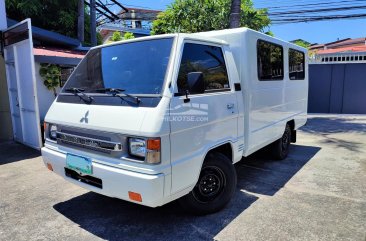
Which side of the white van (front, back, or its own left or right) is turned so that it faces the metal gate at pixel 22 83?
right

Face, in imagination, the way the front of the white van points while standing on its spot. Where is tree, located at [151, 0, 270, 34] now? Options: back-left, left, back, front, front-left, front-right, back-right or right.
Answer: back-right

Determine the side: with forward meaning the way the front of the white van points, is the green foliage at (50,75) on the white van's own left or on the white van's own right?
on the white van's own right

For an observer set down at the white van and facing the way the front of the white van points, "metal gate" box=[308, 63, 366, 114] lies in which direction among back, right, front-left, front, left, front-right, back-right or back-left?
back

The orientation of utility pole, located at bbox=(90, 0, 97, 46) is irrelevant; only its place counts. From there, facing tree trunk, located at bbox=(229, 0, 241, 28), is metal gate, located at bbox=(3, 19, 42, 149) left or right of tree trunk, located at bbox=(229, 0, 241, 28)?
right

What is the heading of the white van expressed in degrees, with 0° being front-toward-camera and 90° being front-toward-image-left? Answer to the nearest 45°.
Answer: approximately 45°

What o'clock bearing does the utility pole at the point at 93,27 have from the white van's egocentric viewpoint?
The utility pole is roughly at 4 o'clock from the white van.

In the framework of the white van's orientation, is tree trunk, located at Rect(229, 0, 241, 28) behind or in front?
behind
